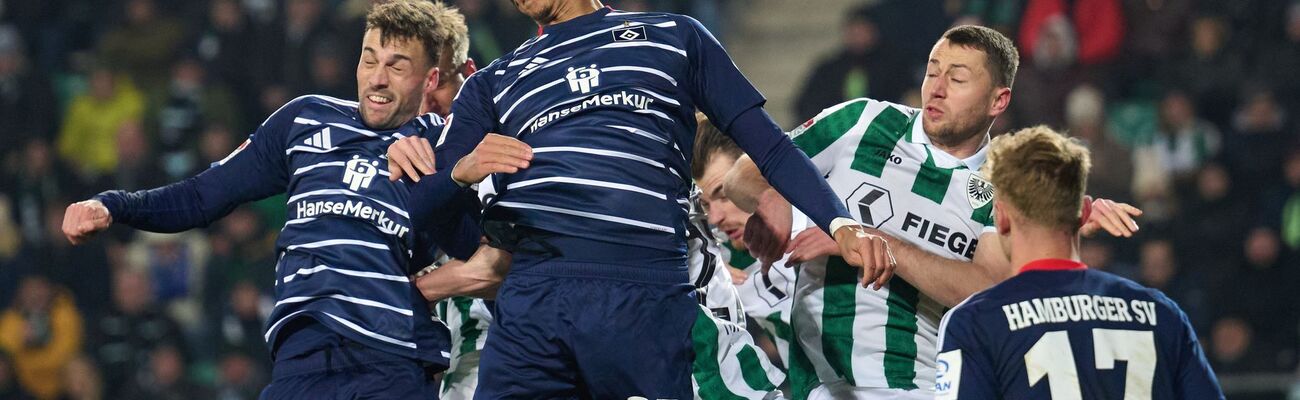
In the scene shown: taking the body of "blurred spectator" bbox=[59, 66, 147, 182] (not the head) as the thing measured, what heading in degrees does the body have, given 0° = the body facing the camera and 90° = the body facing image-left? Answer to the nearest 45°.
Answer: approximately 0°

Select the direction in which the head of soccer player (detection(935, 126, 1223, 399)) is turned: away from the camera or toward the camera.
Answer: away from the camera

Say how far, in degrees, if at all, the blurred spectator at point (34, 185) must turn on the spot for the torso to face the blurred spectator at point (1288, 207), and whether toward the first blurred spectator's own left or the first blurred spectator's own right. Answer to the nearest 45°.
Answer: approximately 45° to the first blurred spectator's own left
